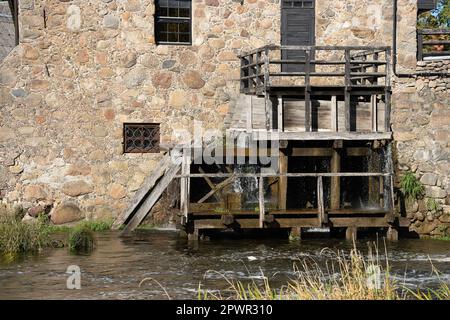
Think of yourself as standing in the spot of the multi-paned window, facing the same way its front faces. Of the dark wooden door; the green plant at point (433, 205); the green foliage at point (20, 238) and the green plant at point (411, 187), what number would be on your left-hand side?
3

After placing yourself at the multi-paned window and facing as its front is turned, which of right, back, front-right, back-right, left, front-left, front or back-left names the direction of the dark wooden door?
left

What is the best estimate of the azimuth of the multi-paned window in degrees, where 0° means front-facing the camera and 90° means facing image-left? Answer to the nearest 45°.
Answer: approximately 0°

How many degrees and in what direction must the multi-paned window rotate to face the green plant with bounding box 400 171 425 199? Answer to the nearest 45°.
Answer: approximately 90° to its left

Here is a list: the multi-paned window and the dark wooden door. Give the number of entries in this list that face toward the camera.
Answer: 2

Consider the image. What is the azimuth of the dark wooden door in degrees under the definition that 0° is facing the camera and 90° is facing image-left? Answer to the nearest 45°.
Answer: approximately 0°
